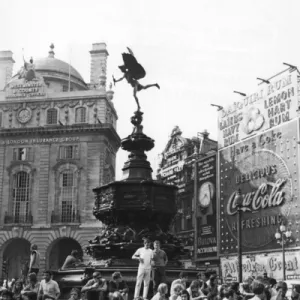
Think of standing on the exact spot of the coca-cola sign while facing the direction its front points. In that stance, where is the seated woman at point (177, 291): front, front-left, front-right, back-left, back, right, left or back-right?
front-left

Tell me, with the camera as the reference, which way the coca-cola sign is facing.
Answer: facing the viewer and to the left of the viewer

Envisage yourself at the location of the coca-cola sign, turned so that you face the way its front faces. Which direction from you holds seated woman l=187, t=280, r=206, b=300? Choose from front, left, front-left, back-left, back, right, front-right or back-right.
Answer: front-left

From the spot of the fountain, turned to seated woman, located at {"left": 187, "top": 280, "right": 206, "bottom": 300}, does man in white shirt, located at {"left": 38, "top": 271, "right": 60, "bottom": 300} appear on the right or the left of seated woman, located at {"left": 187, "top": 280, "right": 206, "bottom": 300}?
right
